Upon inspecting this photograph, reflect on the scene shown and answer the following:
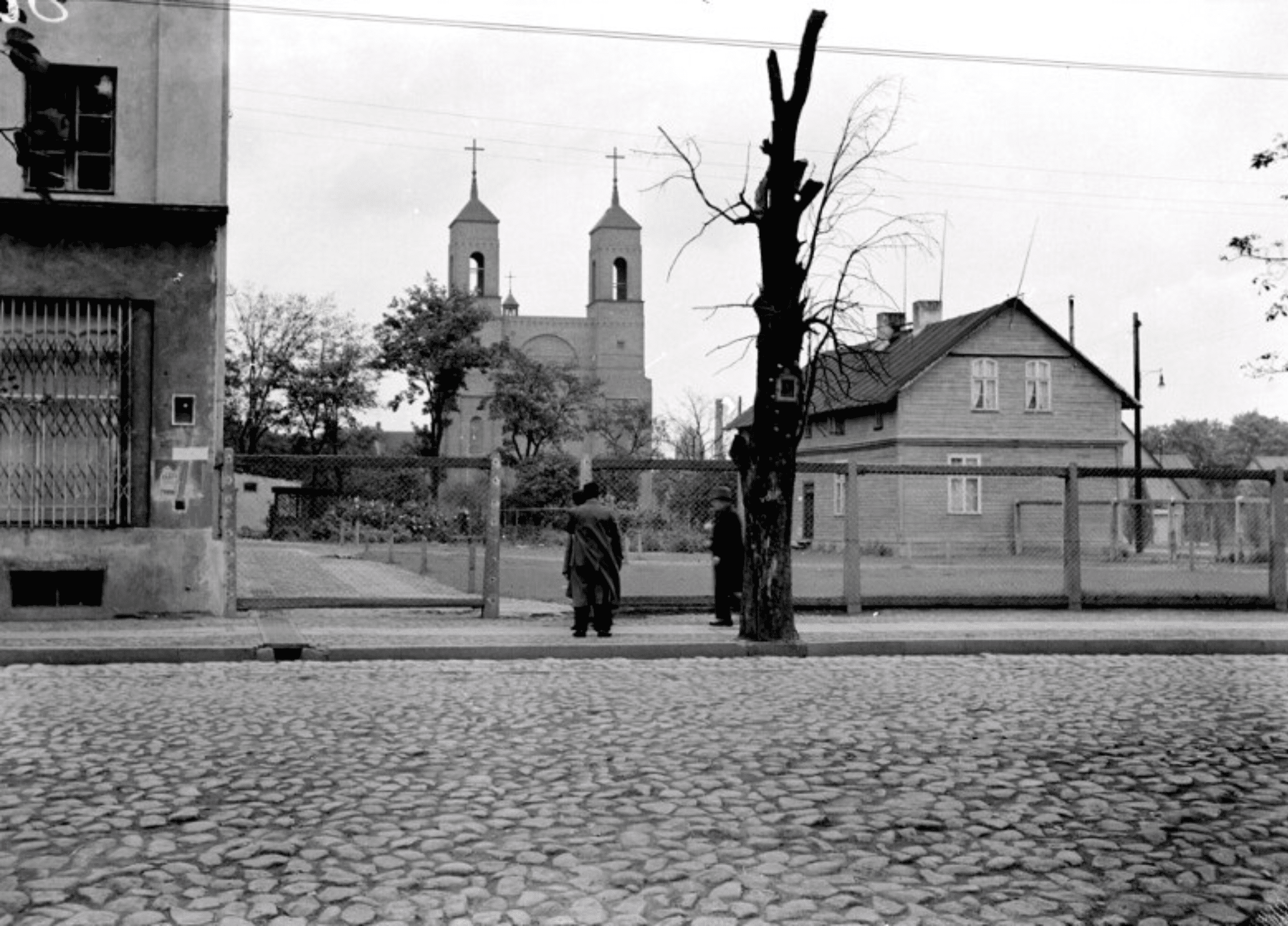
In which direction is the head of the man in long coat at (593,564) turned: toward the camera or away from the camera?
away from the camera

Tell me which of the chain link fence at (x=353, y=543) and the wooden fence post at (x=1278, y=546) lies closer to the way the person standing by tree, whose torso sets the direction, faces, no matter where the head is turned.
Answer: the chain link fence

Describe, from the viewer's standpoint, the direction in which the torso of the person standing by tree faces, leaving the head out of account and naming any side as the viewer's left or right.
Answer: facing to the left of the viewer

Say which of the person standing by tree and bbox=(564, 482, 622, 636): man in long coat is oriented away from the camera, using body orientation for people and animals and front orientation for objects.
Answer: the man in long coat

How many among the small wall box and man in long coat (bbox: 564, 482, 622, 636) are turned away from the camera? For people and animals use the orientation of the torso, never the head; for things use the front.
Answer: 1

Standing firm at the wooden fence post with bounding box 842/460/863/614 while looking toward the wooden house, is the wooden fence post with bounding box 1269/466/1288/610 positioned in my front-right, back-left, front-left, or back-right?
front-right

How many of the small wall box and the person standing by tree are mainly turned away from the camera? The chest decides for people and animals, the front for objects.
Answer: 0

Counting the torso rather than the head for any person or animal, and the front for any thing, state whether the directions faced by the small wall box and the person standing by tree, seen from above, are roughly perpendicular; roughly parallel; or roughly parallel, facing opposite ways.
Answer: roughly perpendicular

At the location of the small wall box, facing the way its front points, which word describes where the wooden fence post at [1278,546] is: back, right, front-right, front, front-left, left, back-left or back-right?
left

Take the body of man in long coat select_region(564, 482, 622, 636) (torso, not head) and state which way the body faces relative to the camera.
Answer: away from the camera

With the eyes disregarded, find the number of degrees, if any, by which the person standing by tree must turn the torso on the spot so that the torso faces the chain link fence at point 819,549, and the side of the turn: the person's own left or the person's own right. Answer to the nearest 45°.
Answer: approximately 90° to the person's own right

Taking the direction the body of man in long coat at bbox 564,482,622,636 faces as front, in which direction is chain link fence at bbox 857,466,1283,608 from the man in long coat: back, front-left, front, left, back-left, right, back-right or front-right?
front-right

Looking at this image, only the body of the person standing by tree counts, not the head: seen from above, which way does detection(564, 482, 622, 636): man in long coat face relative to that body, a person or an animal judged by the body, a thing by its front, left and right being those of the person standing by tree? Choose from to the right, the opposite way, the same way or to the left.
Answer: to the right

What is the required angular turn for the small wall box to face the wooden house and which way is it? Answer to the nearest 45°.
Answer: approximately 135° to its left

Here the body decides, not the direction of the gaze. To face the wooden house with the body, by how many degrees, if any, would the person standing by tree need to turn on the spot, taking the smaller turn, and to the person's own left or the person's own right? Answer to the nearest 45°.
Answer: approximately 90° to the person's own right

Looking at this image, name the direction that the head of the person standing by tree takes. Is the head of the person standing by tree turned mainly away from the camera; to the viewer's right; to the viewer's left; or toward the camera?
to the viewer's left

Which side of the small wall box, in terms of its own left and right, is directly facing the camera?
front

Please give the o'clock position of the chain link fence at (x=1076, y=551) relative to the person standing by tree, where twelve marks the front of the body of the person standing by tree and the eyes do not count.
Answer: The chain link fence is roughly at 6 o'clock from the person standing by tree.
